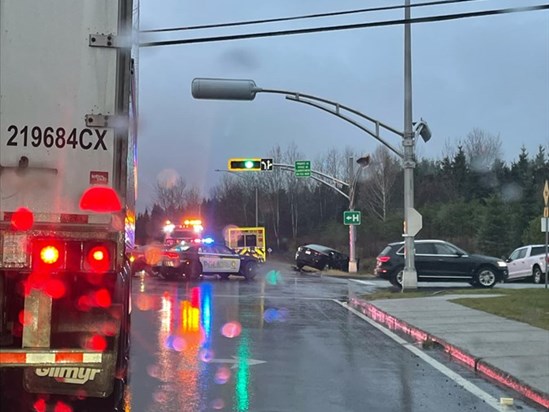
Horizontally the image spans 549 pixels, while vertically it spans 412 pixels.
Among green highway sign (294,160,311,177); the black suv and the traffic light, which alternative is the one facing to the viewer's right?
the black suv

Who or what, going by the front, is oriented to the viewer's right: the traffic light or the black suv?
the black suv

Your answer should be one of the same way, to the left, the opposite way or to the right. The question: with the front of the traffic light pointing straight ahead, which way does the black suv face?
to the left

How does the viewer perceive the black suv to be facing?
facing to the right of the viewer

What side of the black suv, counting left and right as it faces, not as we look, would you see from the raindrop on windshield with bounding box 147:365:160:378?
right

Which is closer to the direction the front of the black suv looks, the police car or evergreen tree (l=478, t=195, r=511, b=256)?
the evergreen tree

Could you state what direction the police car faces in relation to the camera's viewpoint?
facing away from the viewer and to the right of the viewer

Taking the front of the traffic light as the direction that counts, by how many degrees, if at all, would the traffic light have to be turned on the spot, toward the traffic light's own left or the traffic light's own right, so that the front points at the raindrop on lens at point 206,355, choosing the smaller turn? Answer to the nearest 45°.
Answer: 0° — it already faces it

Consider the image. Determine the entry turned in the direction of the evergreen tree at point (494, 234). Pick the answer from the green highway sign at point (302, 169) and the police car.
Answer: the police car
